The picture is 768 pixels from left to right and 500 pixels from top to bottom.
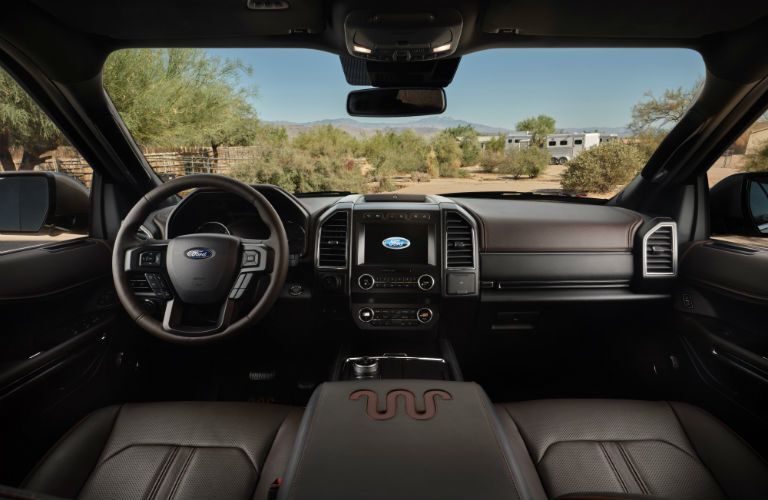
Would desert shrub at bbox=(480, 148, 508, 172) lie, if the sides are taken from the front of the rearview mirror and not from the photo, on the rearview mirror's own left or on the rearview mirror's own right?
on the rearview mirror's own left

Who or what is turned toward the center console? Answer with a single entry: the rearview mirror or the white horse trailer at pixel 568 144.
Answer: the rearview mirror

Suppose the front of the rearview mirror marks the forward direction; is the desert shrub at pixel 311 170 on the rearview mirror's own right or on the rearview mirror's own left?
on the rearview mirror's own right

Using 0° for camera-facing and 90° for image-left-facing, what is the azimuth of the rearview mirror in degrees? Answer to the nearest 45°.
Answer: approximately 0°

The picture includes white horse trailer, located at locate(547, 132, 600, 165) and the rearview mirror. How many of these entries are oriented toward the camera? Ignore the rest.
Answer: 1

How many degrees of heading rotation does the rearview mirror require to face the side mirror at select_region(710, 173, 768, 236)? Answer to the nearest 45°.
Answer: approximately 90° to its left

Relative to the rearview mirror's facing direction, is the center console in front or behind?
in front

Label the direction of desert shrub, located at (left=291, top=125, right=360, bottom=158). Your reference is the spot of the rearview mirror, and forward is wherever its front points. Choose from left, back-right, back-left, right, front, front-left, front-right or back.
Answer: back-right
